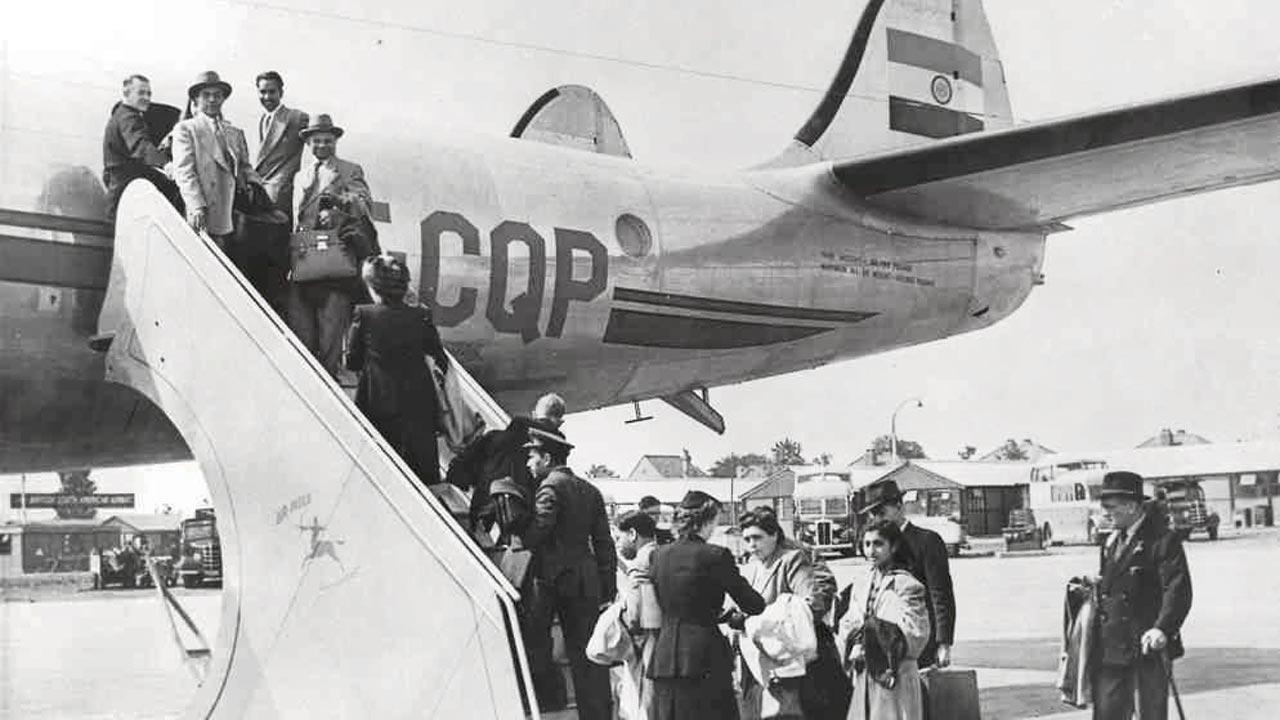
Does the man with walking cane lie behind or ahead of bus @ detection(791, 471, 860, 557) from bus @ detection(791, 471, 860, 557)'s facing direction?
ahead

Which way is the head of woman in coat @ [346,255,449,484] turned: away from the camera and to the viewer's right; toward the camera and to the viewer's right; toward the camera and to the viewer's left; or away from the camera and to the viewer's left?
away from the camera and to the viewer's left

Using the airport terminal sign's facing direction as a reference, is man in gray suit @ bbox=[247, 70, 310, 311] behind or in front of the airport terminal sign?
in front

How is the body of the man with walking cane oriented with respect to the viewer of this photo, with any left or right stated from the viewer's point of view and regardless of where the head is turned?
facing the viewer and to the left of the viewer

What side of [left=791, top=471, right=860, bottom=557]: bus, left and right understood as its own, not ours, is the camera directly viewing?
front

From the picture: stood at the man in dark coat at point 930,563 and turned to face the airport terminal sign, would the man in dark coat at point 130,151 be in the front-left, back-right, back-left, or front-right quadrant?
front-left

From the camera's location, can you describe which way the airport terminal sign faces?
facing the viewer

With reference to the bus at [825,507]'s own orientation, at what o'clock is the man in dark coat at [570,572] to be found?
The man in dark coat is roughly at 12 o'clock from the bus.

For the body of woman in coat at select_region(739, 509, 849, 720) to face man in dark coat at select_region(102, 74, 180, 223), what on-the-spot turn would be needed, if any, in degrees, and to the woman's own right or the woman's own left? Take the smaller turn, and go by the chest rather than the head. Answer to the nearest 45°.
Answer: approximately 45° to the woman's own right

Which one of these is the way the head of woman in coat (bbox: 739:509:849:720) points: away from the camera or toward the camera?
toward the camera

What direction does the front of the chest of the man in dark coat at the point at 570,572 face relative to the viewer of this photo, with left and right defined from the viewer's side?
facing away from the viewer and to the left of the viewer

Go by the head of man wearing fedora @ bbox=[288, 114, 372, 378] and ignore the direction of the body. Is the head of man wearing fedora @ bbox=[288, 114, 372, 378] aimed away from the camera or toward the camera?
toward the camera

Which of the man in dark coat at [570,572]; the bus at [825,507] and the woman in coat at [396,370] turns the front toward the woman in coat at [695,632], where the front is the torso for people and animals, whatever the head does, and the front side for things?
the bus

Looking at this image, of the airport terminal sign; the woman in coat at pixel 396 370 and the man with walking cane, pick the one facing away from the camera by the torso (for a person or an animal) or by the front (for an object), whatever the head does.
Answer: the woman in coat

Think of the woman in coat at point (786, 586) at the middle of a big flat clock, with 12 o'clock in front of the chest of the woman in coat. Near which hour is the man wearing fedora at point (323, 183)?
The man wearing fedora is roughly at 2 o'clock from the woman in coat.

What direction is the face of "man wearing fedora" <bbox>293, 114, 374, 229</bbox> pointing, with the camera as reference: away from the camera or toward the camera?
toward the camera

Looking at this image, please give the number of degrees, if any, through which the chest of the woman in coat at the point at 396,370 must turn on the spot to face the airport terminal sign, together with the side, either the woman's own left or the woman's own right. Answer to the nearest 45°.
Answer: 0° — they already face it

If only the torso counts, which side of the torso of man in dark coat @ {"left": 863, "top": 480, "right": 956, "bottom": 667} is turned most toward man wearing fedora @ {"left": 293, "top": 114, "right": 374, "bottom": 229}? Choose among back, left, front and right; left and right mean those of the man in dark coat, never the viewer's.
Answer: front

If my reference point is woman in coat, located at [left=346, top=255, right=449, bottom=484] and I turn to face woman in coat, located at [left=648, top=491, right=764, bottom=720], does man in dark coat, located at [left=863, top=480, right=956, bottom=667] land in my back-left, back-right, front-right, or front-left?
front-left

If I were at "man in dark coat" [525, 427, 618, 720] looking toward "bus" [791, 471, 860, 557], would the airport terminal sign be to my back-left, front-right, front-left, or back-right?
front-left

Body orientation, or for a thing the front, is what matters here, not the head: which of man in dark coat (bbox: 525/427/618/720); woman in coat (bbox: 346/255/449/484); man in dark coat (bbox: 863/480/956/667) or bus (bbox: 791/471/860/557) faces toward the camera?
the bus
